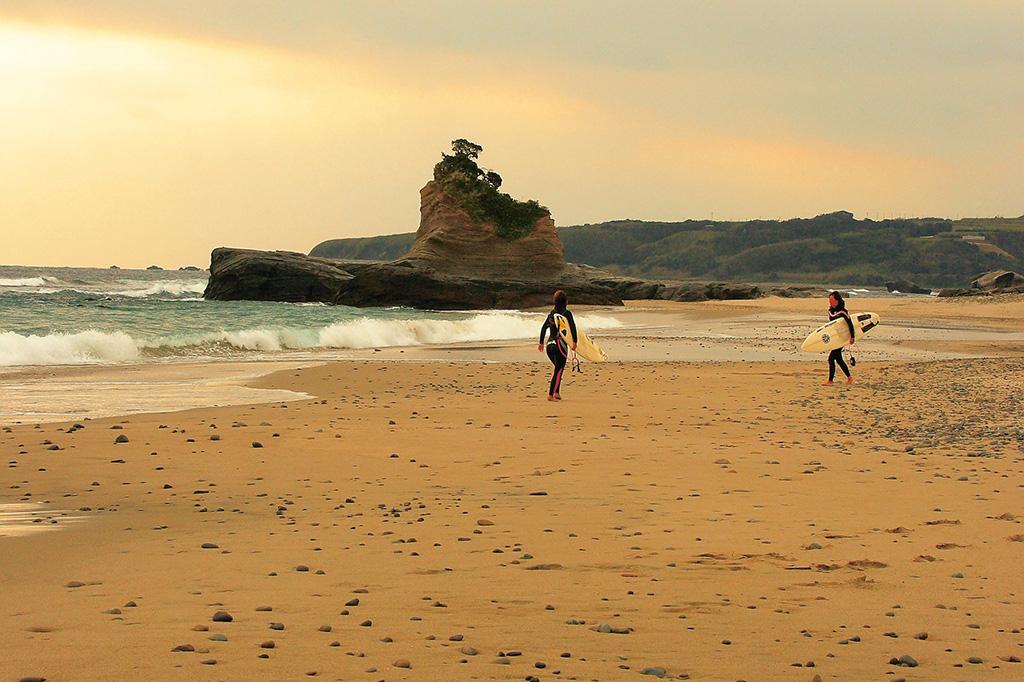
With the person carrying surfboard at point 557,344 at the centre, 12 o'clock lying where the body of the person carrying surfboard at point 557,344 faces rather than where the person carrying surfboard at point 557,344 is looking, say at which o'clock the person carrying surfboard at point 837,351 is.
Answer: the person carrying surfboard at point 837,351 is roughly at 2 o'clock from the person carrying surfboard at point 557,344.

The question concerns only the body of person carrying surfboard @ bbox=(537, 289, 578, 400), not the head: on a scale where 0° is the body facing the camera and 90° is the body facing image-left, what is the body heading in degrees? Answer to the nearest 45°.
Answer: approximately 180°

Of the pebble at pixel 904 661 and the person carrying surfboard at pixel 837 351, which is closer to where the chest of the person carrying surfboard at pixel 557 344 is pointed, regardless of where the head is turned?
the person carrying surfboard

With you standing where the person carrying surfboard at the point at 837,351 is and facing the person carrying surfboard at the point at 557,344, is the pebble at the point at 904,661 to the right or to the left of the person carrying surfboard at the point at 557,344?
left

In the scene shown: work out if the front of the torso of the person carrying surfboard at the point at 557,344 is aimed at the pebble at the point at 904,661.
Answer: no
